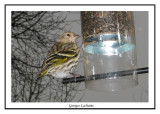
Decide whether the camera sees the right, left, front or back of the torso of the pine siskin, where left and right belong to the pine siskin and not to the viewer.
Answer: right
